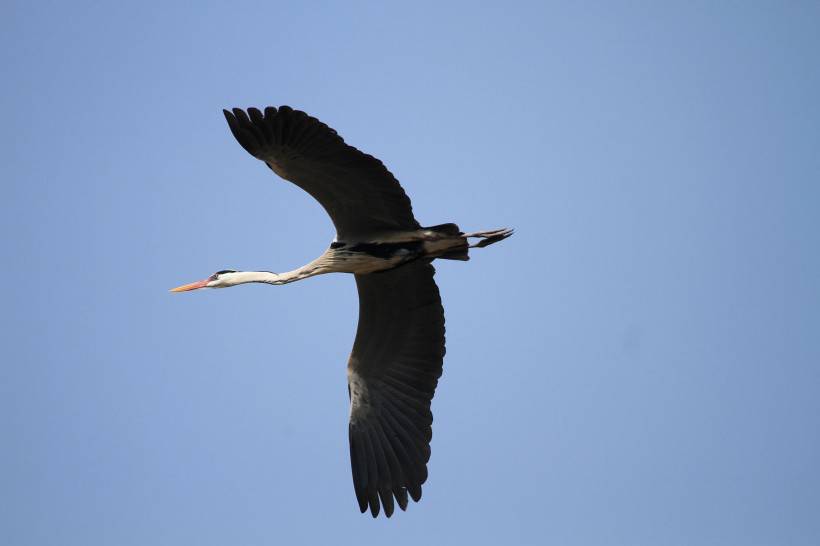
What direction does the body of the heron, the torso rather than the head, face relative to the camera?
to the viewer's left
